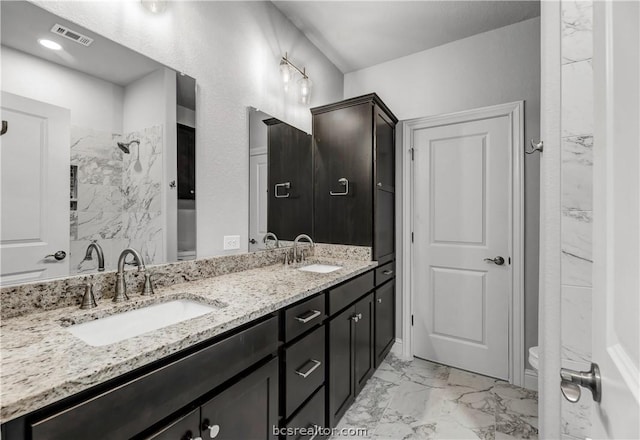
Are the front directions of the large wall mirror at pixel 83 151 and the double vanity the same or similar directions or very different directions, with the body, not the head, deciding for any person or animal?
same or similar directions

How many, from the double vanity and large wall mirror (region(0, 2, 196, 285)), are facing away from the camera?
0

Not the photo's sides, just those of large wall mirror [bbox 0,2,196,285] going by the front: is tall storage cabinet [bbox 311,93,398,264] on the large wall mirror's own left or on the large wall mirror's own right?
on the large wall mirror's own left

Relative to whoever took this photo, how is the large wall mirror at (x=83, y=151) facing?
facing the viewer and to the right of the viewer

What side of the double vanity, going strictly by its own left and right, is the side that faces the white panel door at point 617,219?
front

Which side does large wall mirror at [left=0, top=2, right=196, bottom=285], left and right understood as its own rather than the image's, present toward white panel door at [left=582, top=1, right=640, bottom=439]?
front

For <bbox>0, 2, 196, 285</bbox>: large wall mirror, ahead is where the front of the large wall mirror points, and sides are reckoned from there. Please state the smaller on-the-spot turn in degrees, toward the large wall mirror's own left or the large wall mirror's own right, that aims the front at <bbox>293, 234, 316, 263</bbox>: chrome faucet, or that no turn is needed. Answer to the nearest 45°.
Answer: approximately 45° to the large wall mirror's own left

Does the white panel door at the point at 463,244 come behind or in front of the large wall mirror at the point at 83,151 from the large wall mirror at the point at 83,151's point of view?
in front
